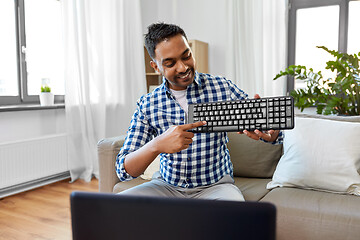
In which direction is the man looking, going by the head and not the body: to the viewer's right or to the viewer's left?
to the viewer's right

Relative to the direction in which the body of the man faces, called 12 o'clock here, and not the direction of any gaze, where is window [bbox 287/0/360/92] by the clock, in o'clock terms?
The window is roughly at 7 o'clock from the man.

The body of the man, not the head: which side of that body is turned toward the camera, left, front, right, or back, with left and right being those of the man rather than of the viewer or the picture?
front

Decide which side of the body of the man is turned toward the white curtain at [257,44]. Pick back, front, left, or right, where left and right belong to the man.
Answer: back

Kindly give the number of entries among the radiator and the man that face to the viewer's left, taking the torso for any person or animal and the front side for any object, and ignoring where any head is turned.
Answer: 0

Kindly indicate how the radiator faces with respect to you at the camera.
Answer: facing the viewer and to the right of the viewer

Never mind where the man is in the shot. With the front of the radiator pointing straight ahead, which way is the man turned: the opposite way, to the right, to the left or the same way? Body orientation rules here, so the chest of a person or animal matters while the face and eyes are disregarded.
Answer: to the right

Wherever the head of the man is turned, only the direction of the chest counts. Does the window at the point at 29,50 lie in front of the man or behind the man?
behind

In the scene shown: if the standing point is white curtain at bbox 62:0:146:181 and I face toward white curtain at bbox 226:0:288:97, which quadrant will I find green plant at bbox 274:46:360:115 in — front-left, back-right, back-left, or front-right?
front-right

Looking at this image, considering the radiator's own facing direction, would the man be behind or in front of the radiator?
in front
